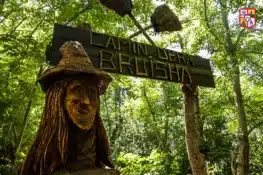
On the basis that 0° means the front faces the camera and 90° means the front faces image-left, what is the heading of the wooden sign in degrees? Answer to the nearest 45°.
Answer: approximately 315°

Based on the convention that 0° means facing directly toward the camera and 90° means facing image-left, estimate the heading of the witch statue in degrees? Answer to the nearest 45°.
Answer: approximately 315°

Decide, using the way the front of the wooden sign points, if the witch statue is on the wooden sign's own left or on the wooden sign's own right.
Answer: on the wooden sign's own right

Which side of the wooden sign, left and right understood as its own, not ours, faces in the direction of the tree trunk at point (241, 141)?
left

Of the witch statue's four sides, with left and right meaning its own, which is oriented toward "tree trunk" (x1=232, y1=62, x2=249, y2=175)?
left
